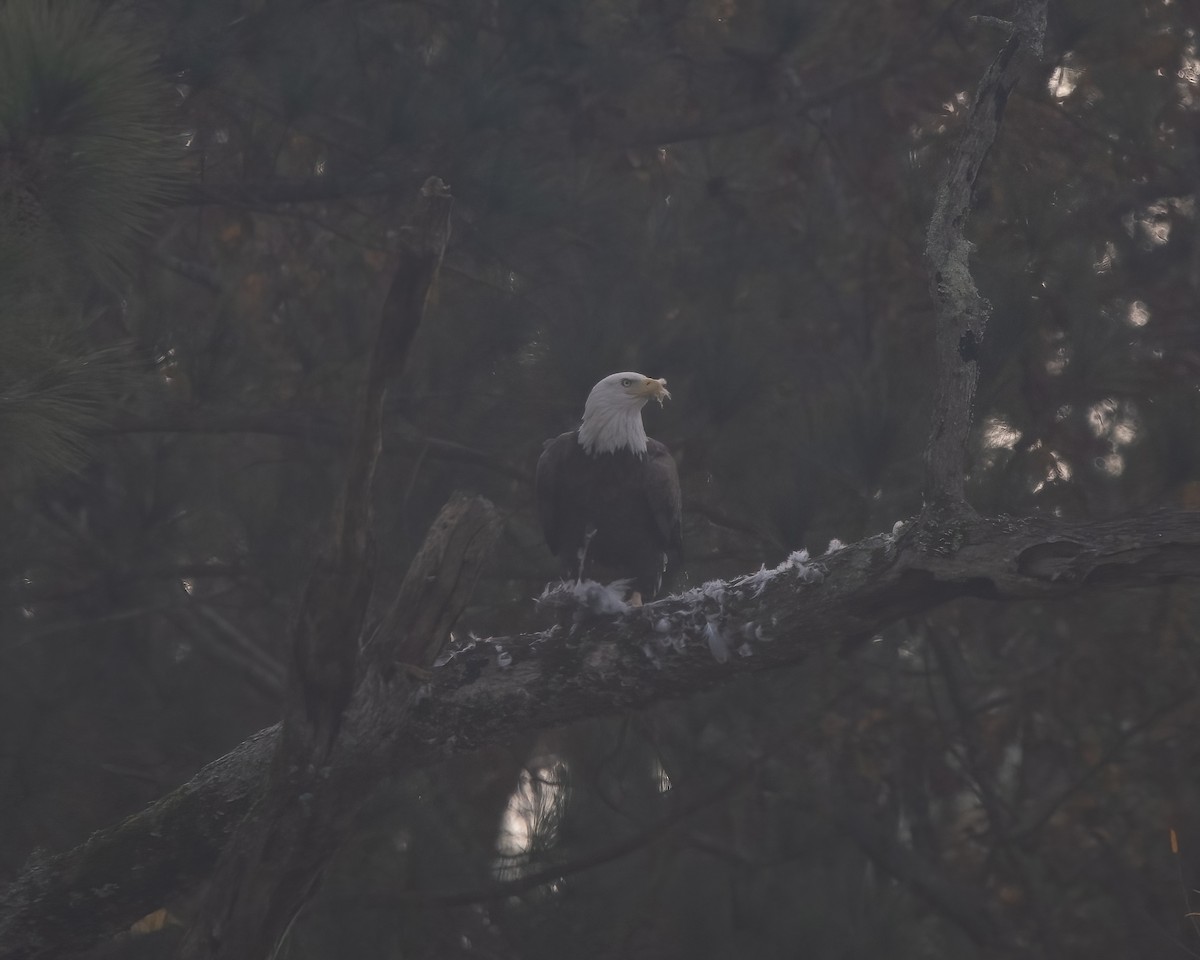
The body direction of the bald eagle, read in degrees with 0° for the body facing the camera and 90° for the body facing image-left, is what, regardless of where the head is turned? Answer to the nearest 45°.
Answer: approximately 0°

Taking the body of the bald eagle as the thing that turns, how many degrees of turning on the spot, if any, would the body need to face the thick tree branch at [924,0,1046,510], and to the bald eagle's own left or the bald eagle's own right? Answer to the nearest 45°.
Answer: approximately 45° to the bald eagle's own left
